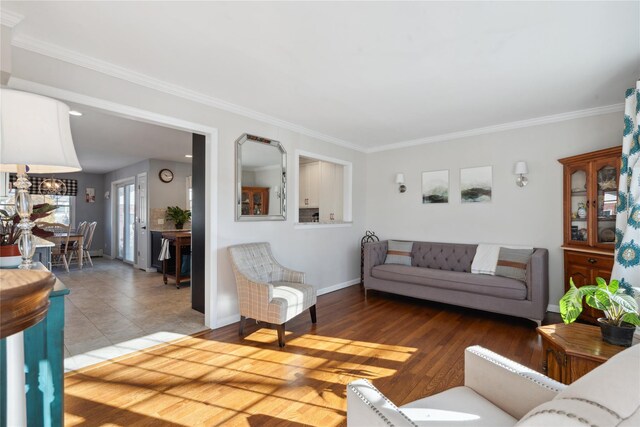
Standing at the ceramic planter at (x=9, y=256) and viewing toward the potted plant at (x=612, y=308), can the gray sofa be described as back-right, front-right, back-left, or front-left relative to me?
front-left

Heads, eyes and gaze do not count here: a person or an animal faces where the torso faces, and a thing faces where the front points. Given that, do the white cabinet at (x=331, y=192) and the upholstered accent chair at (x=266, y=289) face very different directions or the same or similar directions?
same or similar directions

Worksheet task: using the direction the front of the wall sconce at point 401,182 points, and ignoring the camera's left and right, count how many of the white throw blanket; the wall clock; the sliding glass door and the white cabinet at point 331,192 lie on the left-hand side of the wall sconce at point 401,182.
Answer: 1

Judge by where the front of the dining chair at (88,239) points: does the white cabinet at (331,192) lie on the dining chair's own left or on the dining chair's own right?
on the dining chair's own left

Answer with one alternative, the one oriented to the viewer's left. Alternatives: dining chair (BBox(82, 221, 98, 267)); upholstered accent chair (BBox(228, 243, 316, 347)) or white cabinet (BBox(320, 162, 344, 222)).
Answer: the dining chair

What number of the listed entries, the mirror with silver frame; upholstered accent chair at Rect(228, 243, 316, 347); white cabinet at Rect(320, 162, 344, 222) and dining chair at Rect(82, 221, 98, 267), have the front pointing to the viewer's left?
1

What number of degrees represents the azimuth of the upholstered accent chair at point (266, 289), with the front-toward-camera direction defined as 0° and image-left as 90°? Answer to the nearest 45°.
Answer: approximately 315°

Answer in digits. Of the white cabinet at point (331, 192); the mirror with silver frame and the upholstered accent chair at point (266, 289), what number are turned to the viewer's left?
0

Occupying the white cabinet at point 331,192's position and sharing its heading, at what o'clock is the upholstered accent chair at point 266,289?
The upholstered accent chair is roughly at 2 o'clock from the white cabinet.

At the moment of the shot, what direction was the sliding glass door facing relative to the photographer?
facing the viewer and to the left of the viewer

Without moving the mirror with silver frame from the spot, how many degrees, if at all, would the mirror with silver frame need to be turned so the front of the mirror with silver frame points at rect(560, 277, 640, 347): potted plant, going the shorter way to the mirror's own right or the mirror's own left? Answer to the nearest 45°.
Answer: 0° — it already faces it

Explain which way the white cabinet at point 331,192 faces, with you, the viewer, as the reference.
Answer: facing the viewer and to the right of the viewer

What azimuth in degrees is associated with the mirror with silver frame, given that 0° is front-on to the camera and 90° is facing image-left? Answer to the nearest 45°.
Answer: approximately 315°

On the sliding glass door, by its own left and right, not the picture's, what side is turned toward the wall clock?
left

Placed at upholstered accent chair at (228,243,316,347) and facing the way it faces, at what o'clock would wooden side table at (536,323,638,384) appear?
The wooden side table is roughly at 12 o'clock from the upholstered accent chair.

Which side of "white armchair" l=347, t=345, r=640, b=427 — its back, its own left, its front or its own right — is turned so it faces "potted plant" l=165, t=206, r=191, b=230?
front

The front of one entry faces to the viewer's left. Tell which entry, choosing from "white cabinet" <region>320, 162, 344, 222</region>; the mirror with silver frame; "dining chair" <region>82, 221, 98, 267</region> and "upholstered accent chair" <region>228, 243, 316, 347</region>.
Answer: the dining chair

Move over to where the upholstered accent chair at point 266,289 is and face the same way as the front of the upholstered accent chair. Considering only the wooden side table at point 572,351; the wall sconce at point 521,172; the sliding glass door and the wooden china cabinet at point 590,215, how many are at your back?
1

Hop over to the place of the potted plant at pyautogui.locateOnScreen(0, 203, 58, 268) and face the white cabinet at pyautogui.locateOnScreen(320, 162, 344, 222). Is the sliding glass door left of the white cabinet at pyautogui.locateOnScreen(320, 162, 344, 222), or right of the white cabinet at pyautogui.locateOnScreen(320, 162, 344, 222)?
left

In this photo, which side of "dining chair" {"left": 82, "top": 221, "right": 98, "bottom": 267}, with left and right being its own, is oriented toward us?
left

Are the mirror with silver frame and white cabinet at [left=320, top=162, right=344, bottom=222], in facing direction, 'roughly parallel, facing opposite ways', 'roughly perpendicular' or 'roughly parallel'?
roughly parallel
